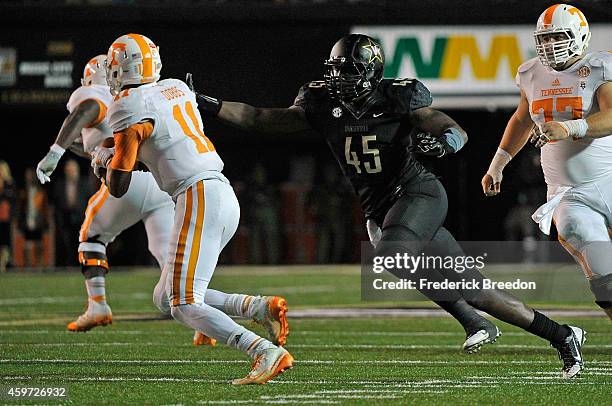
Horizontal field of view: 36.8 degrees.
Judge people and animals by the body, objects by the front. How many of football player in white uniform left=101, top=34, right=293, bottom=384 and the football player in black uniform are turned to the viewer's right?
0

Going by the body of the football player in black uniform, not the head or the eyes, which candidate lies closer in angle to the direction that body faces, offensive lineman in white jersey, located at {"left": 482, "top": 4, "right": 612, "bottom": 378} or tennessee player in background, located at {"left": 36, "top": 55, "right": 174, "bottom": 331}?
the tennessee player in background

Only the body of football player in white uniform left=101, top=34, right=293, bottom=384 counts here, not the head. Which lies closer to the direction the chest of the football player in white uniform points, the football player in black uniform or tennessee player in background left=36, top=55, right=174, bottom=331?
the tennessee player in background

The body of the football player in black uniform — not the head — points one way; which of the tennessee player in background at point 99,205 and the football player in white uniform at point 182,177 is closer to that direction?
the football player in white uniform

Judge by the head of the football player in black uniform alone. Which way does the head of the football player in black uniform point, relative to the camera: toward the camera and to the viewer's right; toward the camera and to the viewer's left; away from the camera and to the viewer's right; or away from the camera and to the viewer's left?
toward the camera and to the viewer's left

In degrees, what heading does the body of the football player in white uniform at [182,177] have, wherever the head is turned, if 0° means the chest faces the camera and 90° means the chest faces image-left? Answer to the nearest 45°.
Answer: approximately 135°

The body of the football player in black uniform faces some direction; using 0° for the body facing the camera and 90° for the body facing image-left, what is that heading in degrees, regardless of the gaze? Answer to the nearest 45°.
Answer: approximately 45°

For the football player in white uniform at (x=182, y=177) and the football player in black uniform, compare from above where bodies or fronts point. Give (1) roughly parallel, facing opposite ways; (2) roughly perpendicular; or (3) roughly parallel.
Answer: roughly perpendicular

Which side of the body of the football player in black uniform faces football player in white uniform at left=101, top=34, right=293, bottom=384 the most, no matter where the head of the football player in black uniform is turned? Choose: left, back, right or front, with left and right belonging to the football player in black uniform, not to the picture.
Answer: front

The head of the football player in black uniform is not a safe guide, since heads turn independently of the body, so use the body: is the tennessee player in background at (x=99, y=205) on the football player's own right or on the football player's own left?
on the football player's own right

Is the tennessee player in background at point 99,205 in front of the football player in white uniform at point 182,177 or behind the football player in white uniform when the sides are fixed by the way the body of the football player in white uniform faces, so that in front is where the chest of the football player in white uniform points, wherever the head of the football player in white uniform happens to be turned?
in front

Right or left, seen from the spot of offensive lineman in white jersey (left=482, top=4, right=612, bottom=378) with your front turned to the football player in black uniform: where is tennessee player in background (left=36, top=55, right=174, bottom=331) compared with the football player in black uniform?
right
